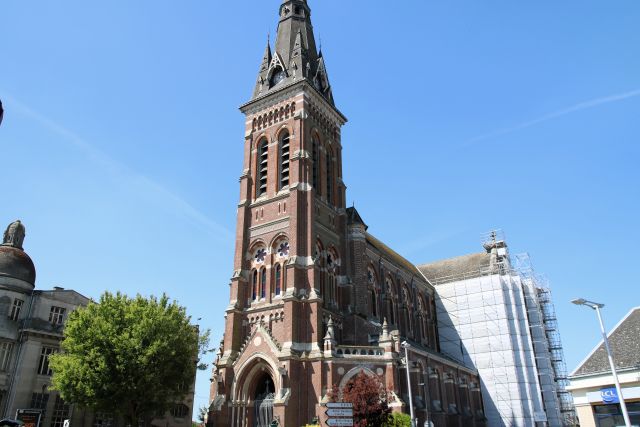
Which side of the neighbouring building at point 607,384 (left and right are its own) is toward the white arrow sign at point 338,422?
front

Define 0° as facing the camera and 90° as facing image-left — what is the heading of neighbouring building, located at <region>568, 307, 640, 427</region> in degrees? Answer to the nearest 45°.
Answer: approximately 45°

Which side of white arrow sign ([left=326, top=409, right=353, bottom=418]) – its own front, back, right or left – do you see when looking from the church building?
back

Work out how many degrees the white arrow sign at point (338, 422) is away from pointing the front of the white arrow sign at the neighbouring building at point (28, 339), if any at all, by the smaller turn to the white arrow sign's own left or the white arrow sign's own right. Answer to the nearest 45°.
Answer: approximately 135° to the white arrow sign's own right

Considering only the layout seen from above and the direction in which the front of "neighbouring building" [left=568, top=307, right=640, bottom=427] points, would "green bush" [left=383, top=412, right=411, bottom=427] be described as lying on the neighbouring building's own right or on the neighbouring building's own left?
on the neighbouring building's own right

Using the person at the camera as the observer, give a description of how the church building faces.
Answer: facing the viewer and to the left of the viewer

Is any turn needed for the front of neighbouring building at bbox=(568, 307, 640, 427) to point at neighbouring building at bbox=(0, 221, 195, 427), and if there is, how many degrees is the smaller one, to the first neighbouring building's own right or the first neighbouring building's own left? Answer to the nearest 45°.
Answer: approximately 45° to the first neighbouring building's own right

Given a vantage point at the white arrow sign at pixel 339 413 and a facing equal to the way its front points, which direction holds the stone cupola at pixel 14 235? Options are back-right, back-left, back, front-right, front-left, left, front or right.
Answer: back-right

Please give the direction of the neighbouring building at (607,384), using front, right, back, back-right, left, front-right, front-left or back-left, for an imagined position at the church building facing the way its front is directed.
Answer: left

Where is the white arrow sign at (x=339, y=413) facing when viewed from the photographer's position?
facing the viewer
